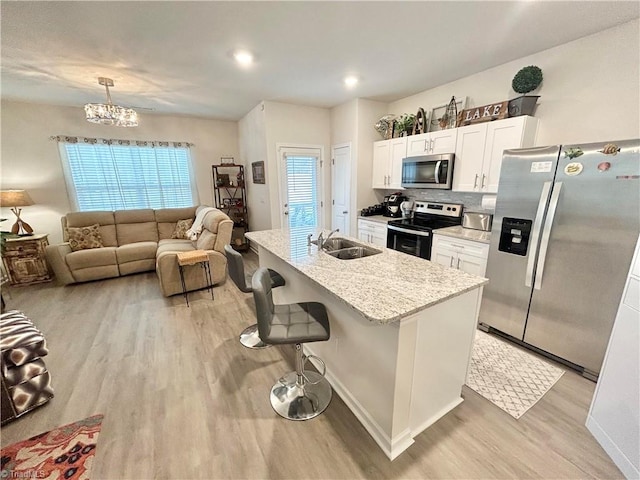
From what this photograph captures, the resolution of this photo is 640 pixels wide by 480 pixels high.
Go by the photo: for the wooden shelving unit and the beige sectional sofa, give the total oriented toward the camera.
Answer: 2

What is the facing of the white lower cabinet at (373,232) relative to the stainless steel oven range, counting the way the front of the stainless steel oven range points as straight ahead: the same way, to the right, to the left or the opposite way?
the same way

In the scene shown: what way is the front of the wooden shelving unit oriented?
toward the camera

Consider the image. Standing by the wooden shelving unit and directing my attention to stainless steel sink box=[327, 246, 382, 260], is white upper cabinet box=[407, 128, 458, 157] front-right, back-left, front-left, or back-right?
front-left

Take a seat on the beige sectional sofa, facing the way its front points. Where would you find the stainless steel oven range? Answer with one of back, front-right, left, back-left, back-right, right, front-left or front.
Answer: front-left

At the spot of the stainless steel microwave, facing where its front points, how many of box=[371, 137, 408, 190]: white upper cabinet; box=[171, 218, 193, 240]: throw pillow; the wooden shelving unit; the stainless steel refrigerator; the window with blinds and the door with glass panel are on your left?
1

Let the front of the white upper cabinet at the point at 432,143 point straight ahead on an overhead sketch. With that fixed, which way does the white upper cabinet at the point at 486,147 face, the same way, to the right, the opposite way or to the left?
the same way

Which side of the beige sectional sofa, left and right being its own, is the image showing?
front

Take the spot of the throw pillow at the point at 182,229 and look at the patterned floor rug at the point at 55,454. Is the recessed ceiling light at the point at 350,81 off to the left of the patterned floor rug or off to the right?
left

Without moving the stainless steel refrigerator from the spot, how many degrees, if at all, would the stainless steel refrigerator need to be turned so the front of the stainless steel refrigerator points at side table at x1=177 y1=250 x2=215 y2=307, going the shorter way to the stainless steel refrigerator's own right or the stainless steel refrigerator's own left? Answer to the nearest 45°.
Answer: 0° — it already faces it

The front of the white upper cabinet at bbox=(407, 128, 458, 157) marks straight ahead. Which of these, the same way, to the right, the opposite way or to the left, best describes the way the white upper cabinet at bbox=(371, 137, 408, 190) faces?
the same way

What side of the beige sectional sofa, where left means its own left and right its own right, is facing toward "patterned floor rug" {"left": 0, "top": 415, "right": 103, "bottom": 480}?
front

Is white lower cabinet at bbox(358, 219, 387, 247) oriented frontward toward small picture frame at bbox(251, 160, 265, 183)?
no

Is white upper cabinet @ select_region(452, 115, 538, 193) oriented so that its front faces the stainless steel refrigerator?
no

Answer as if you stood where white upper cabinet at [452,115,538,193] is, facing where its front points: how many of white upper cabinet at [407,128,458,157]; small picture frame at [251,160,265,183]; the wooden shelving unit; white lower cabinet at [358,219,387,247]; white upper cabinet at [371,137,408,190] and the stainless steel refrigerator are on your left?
1

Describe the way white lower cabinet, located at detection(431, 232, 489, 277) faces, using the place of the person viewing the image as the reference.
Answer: facing the viewer and to the left of the viewer

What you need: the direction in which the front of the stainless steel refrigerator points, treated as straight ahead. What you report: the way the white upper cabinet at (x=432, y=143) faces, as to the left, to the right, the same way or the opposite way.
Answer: the same way
